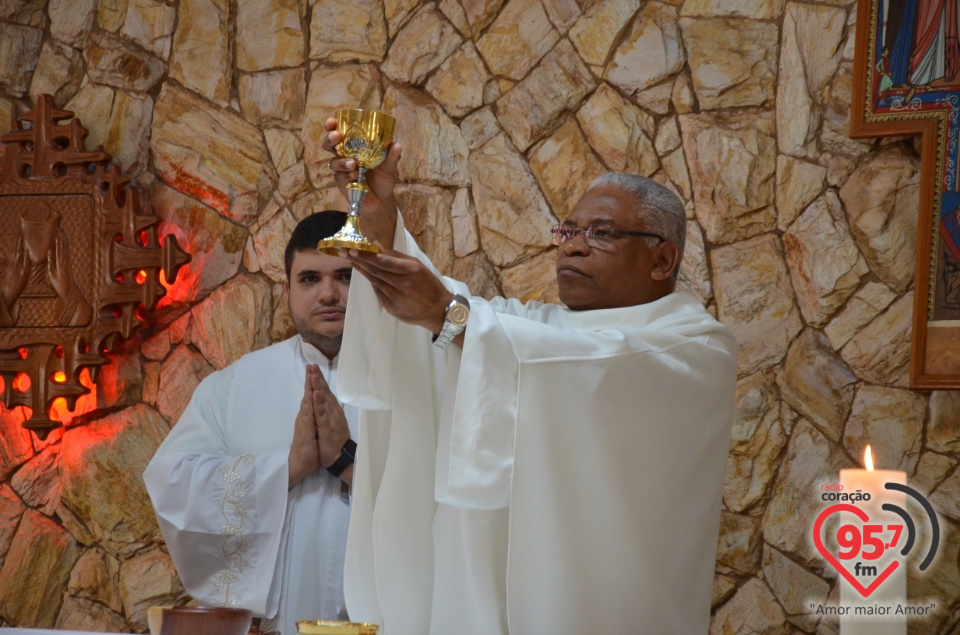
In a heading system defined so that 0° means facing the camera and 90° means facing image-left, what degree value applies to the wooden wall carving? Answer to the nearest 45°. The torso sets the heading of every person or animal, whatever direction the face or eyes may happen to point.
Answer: approximately 0°

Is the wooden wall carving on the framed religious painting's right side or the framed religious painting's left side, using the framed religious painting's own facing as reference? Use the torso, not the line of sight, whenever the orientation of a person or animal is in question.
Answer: on its right

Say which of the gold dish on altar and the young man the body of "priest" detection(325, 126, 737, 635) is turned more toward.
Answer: the gold dish on altar

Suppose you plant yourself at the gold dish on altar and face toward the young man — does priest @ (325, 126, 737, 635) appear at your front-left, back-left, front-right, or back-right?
front-right

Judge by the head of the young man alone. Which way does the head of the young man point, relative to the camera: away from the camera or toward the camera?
toward the camera

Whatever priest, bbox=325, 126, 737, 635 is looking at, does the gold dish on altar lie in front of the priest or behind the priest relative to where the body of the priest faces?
in front

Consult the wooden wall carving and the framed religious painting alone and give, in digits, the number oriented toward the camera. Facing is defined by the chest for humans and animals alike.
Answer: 2

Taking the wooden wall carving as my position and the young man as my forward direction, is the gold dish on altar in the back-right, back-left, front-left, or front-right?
front-right

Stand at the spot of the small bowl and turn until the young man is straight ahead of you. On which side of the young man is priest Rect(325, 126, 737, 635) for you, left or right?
right

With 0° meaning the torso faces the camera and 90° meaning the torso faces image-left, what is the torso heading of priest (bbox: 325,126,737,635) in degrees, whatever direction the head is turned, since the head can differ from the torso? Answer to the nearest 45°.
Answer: approximately 45°

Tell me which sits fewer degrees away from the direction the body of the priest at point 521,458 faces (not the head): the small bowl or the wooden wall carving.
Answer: the small bowl

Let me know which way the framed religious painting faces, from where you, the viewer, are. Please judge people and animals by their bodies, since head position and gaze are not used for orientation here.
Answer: facing the viewer

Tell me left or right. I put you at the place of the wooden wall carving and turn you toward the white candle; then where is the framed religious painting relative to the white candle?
left

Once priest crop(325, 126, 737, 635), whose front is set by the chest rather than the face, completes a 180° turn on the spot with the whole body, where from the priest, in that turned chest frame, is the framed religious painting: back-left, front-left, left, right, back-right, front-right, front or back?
front

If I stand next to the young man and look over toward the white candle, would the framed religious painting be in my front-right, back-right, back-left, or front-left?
front-left

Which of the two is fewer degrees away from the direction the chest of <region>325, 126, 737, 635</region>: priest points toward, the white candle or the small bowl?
the small bowl
